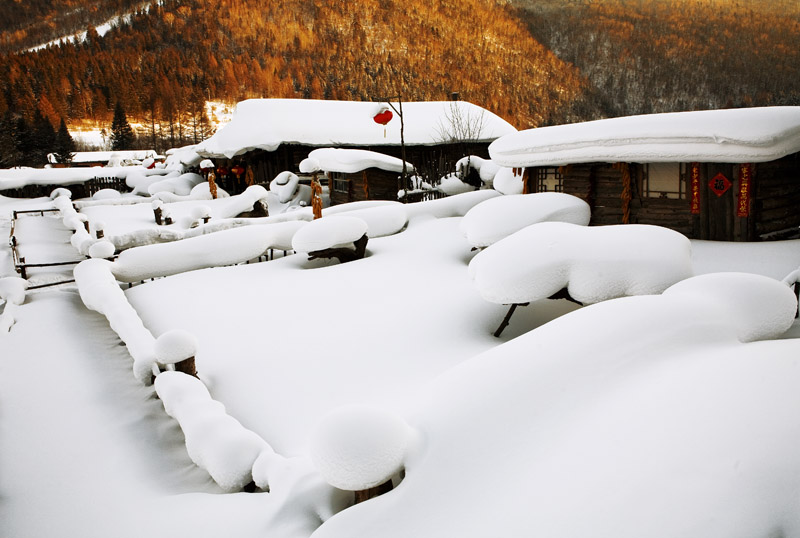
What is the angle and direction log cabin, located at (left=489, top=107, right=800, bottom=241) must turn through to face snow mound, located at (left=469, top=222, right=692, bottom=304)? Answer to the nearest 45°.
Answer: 0° — it already faces it

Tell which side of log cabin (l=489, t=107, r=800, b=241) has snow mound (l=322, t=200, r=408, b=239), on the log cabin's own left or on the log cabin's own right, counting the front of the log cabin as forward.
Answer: on the log cabin's own right

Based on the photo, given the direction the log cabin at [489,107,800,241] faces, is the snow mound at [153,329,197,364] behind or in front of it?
in front

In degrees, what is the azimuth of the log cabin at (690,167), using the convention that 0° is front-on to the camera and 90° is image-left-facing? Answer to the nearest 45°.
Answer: approximately 0°

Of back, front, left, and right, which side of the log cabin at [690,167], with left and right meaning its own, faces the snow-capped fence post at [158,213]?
right

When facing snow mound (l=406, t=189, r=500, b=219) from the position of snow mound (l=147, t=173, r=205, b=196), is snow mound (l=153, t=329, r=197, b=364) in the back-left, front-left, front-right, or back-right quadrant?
front-right

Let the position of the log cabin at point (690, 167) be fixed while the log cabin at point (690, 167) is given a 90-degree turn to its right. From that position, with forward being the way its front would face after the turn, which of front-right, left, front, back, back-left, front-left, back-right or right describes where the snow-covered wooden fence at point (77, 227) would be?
front

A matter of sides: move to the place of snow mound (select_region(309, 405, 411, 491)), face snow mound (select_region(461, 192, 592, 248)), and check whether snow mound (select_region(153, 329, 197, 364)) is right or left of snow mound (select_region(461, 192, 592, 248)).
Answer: left

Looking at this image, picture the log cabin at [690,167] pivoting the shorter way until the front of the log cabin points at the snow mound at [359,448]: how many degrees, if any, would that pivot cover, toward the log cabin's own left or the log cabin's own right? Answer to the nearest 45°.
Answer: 0° — it already faces it

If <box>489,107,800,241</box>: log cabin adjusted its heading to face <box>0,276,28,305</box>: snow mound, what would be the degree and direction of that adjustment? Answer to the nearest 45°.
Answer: approximately 45° to its right

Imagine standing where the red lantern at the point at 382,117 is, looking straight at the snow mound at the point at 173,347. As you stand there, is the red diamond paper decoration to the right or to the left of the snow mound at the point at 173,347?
left
